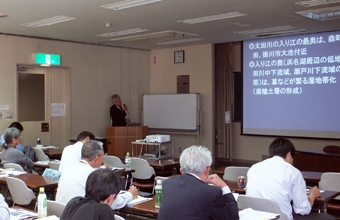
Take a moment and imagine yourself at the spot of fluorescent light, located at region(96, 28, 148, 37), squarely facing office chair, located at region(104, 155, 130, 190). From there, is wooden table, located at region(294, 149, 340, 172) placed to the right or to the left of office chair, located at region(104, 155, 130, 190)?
left

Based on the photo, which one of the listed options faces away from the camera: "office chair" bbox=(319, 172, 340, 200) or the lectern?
the office chair

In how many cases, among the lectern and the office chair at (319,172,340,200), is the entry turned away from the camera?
1

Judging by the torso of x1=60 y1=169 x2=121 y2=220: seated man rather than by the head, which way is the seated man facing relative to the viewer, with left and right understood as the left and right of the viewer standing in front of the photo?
facing away from the viewer and to the right of the viewer

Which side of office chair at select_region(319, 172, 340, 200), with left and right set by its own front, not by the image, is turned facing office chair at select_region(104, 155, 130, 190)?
left

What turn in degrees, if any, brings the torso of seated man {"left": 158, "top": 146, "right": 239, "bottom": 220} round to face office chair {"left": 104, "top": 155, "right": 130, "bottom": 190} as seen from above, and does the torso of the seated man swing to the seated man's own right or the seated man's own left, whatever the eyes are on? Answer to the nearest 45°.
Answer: approximately 45° to the seated man's own left

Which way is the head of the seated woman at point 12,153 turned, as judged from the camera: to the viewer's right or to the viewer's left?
to the viewer's right

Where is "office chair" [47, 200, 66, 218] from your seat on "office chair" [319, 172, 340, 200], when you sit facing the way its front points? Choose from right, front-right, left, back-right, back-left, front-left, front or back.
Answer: back-left

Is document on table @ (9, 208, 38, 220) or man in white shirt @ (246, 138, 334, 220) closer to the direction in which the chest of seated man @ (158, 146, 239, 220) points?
the man in white shirt

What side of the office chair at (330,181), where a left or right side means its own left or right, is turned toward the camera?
back

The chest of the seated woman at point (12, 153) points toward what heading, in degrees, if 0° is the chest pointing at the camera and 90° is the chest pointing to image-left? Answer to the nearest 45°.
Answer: approximately 225°

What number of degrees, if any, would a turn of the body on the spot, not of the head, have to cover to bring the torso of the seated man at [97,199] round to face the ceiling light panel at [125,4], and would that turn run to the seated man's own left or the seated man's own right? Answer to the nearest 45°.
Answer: approximately 45° to the seated man's own left
